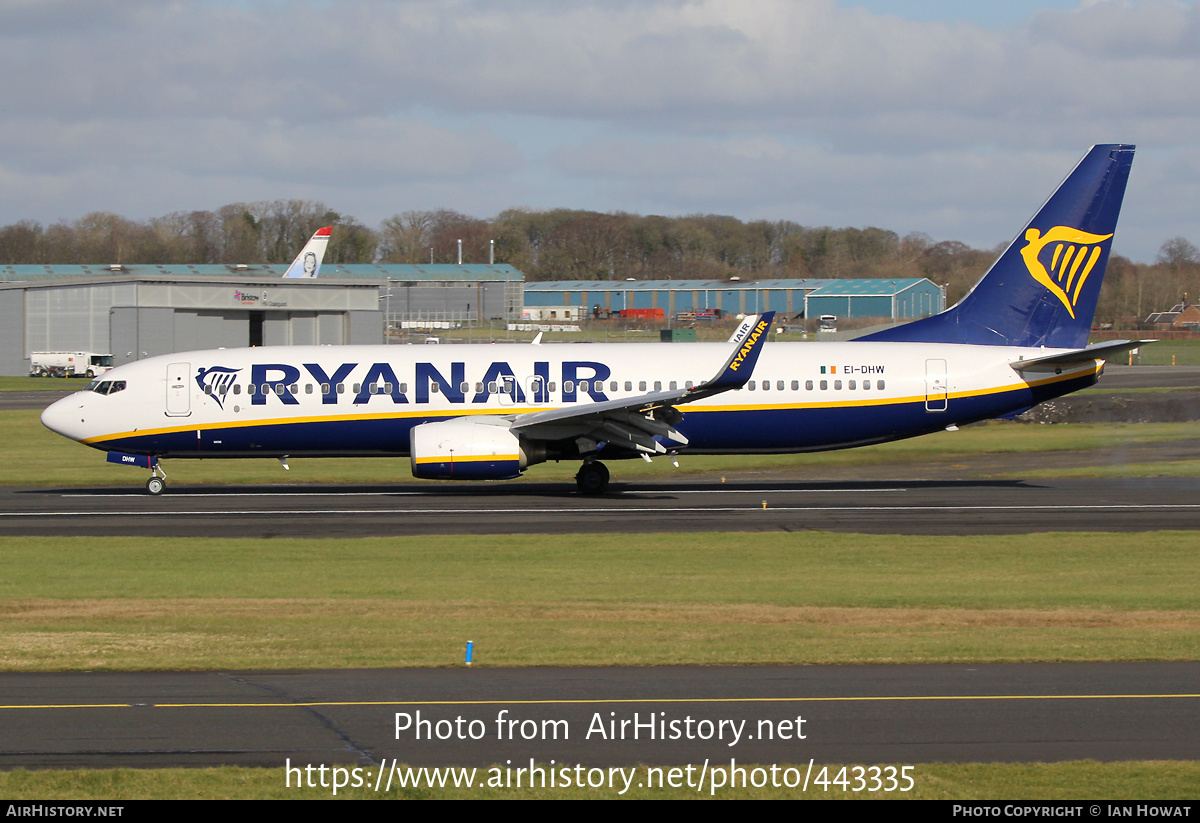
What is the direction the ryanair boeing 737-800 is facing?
to the viewer's left
